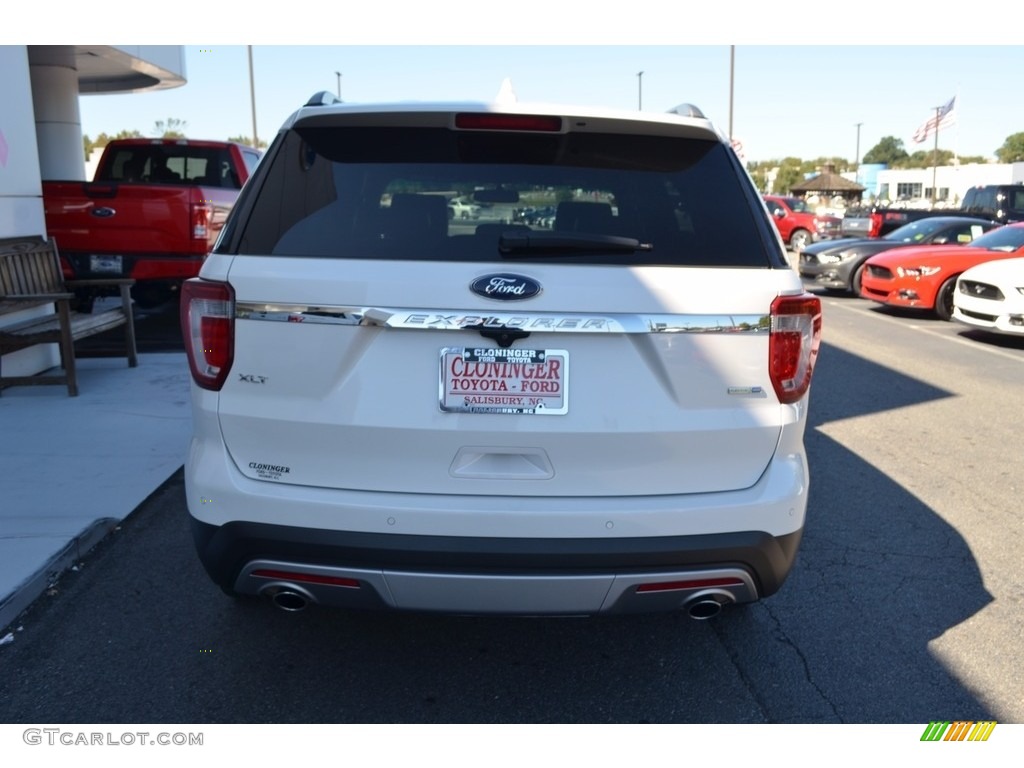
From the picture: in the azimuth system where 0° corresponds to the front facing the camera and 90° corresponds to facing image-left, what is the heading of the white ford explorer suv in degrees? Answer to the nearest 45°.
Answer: approximately 180°

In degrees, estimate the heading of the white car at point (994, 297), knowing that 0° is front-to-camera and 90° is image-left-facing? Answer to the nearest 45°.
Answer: approximately 45°

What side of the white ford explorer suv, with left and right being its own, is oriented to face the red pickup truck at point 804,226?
front

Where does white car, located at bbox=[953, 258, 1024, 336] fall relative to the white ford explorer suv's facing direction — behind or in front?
in front

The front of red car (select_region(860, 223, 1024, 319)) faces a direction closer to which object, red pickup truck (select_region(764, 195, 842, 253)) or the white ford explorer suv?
the white ford explorer suv

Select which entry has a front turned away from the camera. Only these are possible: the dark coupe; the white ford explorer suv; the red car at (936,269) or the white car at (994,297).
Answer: the white ford explorer suv

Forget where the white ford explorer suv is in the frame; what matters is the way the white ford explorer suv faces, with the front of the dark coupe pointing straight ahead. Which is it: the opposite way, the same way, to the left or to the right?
to the right

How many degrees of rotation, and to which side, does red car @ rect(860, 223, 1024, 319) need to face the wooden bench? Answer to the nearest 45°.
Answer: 0° — it already faces it

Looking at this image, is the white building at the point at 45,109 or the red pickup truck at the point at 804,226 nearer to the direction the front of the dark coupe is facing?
the white building

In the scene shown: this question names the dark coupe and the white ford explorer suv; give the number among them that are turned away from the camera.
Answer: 1

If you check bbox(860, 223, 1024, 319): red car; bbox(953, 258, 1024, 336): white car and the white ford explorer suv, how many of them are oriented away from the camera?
1

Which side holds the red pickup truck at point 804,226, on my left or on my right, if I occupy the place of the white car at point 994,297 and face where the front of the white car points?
on my right

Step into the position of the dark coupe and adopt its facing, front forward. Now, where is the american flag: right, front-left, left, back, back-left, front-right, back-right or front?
back-right

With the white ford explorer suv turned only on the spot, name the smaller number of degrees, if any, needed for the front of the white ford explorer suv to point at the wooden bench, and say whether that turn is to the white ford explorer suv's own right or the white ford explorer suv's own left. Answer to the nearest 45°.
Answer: approximately 45° to the white ford explorer suv's own left

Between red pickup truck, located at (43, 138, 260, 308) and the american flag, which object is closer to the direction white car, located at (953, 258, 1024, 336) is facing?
the red pickup truck
